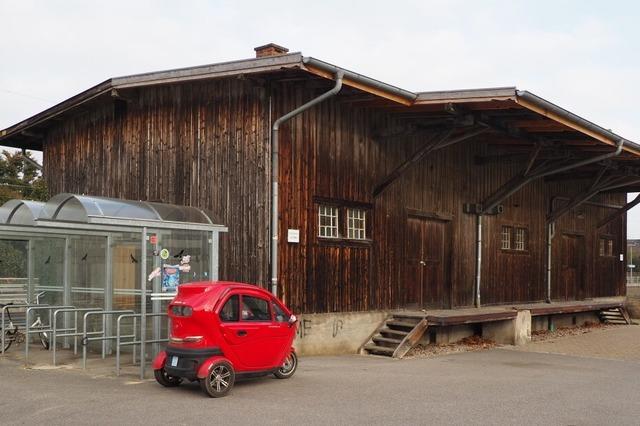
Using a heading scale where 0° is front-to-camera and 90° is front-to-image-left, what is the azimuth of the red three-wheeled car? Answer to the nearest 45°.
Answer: approximately 225°

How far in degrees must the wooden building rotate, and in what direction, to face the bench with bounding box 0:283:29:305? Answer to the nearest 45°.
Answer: approximately 135° to its right

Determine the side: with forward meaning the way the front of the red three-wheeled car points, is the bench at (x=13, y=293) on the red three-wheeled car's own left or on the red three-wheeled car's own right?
on the red three-wheeled car's own left

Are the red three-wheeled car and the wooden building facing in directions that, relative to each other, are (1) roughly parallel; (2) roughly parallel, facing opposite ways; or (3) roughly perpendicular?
roughly perpendicular

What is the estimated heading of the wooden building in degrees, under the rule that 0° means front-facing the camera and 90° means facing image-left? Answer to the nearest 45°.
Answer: approximately 315°

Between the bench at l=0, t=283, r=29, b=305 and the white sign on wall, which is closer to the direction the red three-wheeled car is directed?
the white sign on wall

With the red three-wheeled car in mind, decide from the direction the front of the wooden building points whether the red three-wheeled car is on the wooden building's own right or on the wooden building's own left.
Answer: on the wooden building's own right
